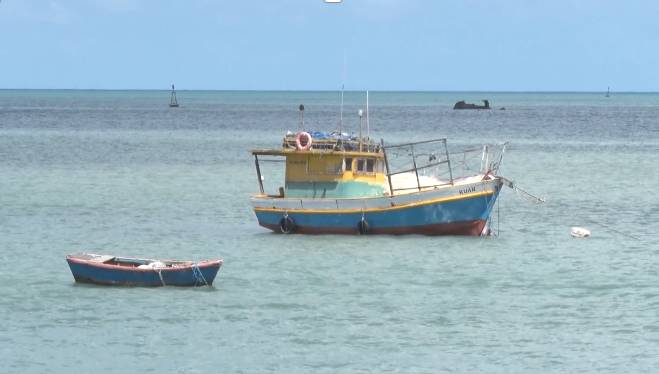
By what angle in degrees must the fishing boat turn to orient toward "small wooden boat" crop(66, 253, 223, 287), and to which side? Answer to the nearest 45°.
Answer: approximately 135° to its right

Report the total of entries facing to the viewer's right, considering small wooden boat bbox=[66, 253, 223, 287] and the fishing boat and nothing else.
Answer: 2

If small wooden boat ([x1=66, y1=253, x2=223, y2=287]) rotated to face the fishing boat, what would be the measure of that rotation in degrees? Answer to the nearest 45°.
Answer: approximately 45° to its left

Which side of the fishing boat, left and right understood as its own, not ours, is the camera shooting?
right

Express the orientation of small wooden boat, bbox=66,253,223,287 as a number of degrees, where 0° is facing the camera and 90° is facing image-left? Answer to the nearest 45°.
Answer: approximately 270°
